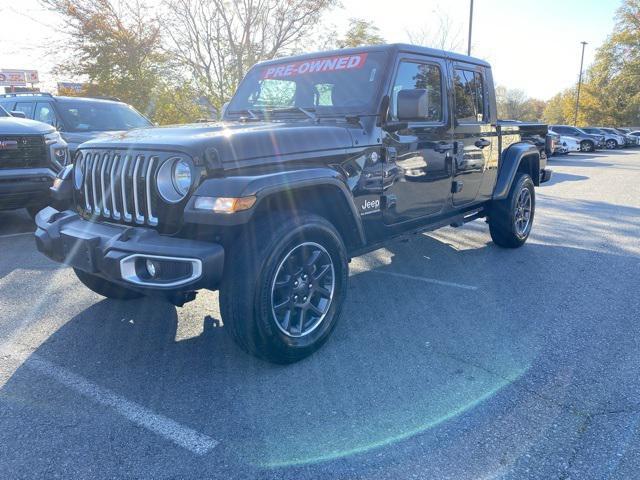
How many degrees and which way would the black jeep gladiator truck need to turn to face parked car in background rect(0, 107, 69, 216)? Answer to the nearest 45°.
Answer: approximately 90° to its right

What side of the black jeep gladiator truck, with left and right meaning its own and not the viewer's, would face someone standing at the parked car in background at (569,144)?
back

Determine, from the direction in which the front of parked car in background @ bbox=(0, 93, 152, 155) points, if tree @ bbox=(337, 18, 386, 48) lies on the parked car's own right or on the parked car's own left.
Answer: on the parked car's own left
